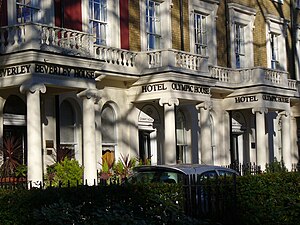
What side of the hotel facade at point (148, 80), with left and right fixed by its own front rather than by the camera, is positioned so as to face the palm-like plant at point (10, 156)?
right

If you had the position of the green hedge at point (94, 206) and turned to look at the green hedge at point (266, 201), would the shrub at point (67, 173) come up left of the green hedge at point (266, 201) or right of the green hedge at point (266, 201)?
left

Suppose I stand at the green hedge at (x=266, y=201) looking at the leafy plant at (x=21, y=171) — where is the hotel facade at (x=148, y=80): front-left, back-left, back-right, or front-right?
front-right

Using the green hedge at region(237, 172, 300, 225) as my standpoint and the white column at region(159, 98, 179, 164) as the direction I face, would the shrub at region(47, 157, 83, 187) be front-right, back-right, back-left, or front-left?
front-left

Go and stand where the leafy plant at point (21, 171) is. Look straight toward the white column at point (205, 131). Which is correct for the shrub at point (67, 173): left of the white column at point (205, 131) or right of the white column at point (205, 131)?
right

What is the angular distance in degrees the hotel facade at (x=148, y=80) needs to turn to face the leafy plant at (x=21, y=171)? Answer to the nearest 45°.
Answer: approximately 90° to its right

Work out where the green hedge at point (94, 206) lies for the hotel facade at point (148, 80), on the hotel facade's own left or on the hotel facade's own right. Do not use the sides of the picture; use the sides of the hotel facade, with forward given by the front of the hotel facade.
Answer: on the hotel facade's own right
